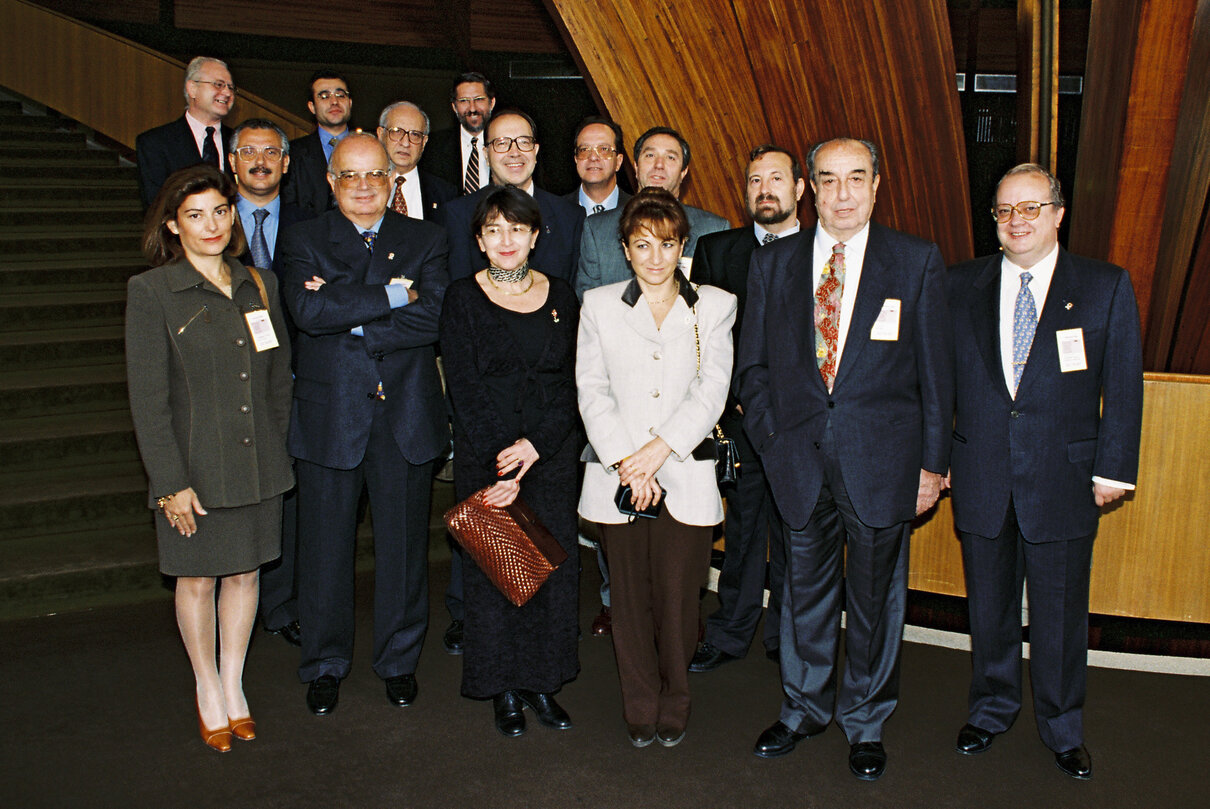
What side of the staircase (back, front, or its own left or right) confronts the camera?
front

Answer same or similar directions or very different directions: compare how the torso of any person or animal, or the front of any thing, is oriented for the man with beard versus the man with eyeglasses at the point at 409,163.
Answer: same or similar directions

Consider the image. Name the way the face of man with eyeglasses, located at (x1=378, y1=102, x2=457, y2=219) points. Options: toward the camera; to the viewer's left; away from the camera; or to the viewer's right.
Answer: toward the camera

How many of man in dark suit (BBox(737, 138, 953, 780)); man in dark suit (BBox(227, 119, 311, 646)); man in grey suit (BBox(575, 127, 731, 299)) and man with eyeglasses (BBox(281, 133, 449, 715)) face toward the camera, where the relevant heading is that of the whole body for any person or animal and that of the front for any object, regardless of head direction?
4

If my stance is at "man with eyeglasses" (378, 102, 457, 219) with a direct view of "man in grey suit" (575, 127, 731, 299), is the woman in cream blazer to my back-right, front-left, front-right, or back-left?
front-right

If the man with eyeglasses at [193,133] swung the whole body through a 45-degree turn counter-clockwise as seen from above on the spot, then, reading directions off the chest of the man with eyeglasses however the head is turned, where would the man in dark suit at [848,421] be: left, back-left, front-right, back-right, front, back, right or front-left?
front-right

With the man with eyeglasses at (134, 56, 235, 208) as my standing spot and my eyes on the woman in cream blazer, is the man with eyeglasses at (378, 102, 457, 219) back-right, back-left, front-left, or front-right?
front-left

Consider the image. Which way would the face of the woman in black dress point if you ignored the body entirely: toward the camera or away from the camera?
toward the camera

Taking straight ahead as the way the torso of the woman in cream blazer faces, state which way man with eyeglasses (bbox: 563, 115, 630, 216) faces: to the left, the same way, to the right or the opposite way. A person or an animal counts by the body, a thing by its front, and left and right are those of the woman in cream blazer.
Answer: the same way

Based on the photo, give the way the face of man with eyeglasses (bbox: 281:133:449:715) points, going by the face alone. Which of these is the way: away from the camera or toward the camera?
toward the camera

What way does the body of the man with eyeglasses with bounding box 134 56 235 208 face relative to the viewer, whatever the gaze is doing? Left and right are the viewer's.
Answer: facing the viewer and to the right of the viewer

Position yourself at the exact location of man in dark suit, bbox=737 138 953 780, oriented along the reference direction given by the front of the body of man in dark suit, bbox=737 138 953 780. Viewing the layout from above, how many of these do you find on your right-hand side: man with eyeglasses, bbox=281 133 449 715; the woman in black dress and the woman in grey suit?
3

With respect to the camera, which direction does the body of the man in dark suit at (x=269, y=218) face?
toward the camera

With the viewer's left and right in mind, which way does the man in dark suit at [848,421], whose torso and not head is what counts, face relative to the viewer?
facing the viewer

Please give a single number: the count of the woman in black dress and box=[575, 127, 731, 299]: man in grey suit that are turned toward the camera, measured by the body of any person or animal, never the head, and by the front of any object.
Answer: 2
